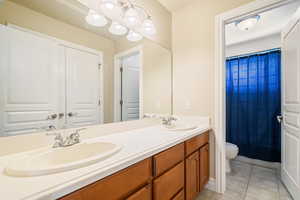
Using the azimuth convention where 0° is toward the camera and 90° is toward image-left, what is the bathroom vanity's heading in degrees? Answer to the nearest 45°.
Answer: approximately 315°

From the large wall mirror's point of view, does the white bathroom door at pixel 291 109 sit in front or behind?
in front

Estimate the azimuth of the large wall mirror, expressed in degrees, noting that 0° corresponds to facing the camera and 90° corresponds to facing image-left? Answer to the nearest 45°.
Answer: approximately 315°

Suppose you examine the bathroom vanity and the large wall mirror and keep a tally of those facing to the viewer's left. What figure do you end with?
0
